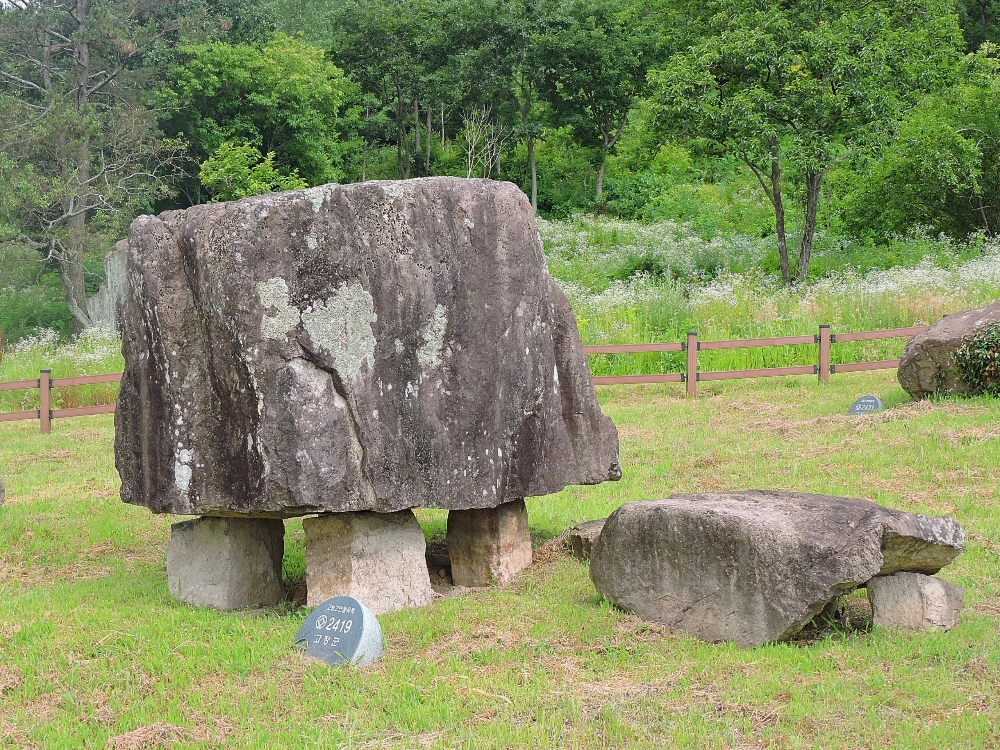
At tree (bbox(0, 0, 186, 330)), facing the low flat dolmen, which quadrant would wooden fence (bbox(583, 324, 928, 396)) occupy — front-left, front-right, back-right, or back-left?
front-left

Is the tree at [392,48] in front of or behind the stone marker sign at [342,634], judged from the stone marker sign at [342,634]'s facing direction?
behind

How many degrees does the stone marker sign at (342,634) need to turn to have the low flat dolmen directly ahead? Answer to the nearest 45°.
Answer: approximately 135° to its left

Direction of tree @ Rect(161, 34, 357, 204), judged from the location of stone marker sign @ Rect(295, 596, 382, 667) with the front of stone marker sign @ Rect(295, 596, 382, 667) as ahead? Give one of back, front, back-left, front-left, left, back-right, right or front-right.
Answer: back-right

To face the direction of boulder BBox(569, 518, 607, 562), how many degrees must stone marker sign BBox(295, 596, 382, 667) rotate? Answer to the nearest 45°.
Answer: approximately 180°

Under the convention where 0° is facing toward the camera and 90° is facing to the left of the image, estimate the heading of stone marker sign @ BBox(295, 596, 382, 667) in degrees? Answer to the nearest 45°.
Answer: approximately 45°

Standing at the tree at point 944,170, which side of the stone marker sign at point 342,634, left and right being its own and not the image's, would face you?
back

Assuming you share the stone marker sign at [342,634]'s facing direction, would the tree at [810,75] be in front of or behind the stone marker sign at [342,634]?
behind

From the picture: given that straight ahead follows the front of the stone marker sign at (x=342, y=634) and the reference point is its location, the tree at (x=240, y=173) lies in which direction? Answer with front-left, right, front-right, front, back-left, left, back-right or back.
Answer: back-right

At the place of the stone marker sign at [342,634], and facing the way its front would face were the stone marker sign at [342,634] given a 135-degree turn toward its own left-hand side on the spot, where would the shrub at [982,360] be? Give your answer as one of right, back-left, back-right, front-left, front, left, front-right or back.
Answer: front-left

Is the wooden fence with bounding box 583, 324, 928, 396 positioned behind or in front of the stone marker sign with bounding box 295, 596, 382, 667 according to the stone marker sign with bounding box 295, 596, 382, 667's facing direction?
behind

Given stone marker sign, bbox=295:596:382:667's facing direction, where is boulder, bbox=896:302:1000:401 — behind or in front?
behind
